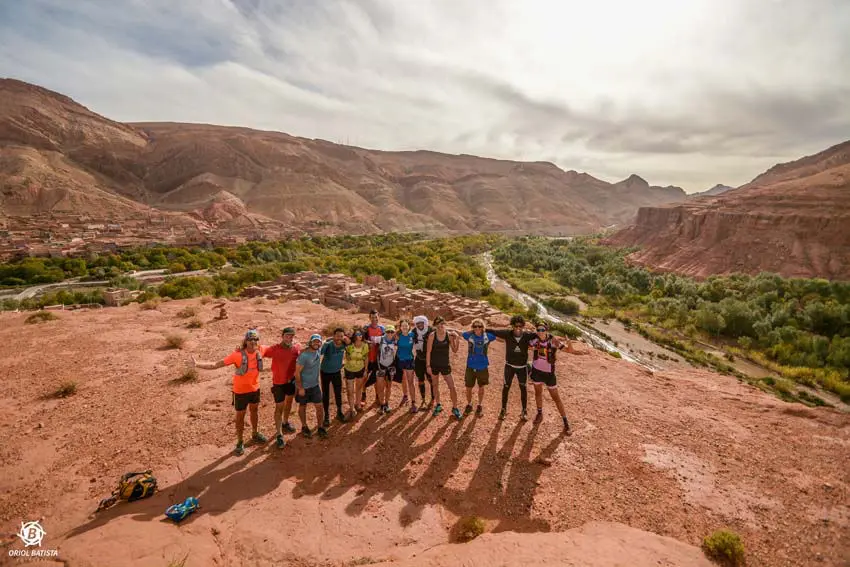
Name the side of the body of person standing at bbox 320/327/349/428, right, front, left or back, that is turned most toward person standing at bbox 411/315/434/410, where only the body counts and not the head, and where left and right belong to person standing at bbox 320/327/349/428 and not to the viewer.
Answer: left

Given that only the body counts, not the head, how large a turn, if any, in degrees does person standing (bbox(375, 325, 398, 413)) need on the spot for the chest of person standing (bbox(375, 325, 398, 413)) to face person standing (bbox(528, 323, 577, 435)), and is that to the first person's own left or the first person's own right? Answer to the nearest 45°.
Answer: approximately 90° to the first person's own left

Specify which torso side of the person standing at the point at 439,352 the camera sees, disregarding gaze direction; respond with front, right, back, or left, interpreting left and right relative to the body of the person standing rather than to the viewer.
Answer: front

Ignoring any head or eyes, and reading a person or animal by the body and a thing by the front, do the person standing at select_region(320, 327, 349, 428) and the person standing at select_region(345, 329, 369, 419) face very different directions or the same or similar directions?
same or similar directions

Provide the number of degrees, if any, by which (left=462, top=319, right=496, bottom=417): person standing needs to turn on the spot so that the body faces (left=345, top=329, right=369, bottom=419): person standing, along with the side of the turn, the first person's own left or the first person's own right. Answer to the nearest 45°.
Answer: approximately 90° to the first person's own right

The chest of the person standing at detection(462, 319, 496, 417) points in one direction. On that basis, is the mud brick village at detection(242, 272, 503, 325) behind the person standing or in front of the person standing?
behind

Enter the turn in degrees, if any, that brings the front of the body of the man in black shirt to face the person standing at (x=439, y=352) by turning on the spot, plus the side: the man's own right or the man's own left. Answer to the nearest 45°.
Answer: approximately 90° to the man's own right

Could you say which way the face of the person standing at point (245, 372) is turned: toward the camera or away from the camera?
toward the camera

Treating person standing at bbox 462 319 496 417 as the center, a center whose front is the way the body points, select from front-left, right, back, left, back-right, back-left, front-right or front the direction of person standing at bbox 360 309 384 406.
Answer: right

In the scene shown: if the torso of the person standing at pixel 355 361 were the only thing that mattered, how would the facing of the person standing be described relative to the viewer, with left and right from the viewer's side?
facing the viewer

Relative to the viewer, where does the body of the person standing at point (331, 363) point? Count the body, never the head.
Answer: toward the camera
